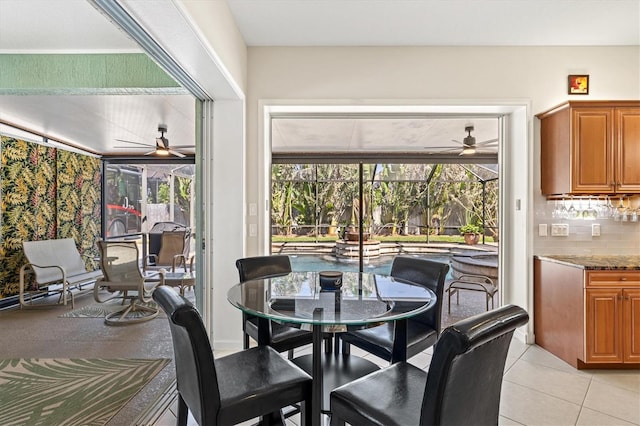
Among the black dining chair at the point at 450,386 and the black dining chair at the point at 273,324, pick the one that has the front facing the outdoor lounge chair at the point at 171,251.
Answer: the black dining chair at the point at 450,386

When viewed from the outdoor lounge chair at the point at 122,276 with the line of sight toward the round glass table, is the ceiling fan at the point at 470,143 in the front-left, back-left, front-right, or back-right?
front-left

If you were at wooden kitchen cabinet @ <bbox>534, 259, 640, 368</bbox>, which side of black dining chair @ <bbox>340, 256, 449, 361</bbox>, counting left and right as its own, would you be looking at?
back

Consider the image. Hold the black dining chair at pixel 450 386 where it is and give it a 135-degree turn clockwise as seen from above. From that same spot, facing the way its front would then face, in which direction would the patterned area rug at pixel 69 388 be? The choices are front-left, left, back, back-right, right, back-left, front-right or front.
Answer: back

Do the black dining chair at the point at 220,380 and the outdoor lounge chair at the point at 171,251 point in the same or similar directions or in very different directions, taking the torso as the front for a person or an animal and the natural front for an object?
very different directions

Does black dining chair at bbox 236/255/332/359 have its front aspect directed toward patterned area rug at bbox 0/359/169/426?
no

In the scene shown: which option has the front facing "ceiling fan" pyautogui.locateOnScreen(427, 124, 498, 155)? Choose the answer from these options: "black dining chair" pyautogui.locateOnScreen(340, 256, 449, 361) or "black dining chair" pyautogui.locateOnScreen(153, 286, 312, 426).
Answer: "black dining chair" pyautogui.locateOnScreen(153, 286, 312, 426)

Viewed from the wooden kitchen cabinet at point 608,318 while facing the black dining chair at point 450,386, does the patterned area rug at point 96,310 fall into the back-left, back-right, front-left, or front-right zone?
front-right

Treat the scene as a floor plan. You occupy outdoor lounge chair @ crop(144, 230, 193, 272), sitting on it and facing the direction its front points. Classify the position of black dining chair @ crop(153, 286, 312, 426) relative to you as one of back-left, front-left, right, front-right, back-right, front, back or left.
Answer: front-left

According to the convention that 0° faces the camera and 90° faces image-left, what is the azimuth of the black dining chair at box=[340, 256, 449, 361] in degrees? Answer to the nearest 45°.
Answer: approximately 45°

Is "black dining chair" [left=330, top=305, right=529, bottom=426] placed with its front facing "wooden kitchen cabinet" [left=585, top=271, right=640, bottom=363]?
no

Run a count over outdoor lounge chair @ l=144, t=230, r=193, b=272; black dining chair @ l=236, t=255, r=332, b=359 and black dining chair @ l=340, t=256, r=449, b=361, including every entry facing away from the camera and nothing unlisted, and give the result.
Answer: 0

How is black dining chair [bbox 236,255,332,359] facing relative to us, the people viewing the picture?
facing the viewer and to the right of the viewer

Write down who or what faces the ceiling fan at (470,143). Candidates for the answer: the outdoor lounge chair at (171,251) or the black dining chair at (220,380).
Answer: the black dining chair

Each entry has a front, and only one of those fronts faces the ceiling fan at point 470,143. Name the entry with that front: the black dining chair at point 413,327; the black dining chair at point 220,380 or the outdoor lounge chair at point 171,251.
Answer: the black dining chair at point 220,380

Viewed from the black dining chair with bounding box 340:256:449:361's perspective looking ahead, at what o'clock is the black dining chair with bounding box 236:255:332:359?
the black dining chair with bounding box 236:255:332:359 is roughly at 1 o'clock from the black dining chair with bounding box 340:256:449:361.

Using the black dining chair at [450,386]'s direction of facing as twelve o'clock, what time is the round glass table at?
The round glass table is roughly at 12 o'clock from the black dining chair.

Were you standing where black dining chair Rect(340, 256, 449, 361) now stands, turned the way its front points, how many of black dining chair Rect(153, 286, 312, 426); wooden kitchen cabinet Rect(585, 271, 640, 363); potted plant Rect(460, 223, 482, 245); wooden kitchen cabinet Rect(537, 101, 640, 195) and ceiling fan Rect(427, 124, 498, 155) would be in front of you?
1

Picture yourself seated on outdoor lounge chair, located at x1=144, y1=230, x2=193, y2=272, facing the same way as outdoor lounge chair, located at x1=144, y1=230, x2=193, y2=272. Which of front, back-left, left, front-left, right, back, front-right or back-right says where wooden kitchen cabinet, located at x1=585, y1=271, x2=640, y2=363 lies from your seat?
left

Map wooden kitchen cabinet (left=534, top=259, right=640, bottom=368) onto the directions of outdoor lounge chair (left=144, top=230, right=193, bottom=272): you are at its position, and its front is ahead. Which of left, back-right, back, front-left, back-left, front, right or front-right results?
left

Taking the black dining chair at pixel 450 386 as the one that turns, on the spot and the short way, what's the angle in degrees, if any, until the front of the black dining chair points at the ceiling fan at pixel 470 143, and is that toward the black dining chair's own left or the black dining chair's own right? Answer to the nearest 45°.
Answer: approximately 45° to the black dining chair's own right

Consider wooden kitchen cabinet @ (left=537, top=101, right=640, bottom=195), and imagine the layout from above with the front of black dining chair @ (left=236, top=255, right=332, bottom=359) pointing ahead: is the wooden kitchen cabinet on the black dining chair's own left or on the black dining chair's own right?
on the black dining chair's own left

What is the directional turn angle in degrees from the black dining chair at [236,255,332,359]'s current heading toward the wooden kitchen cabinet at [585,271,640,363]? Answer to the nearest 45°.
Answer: approximately 45° to its left
